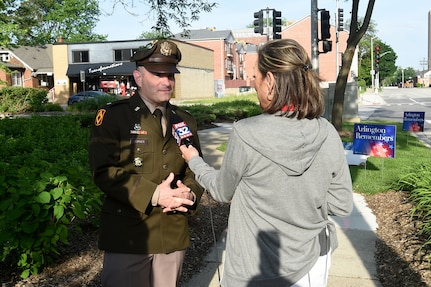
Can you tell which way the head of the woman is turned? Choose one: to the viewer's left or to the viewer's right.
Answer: to the viewer's left

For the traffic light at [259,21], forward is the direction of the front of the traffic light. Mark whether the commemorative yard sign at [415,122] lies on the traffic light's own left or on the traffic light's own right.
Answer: on the traffic light's own left

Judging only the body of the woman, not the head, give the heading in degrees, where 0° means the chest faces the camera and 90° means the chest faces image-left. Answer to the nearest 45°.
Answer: approximately 135°

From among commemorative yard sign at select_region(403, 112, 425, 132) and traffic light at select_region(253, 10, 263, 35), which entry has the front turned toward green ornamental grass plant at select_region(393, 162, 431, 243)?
the commemorative yard sign

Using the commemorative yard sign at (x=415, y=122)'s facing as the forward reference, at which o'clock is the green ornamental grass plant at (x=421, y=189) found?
The green ornamental grass plant is roughly at 12 o'clock from the commemorative yard sign.

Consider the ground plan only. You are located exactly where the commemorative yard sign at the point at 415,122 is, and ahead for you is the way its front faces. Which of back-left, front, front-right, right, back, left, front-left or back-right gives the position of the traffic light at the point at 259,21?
back-right

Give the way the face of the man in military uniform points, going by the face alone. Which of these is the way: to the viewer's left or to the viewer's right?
to the viewer's right

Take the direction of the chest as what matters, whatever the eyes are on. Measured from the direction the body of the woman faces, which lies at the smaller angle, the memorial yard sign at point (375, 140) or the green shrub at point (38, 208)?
the green shrub
